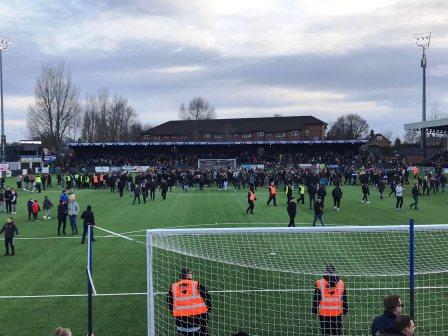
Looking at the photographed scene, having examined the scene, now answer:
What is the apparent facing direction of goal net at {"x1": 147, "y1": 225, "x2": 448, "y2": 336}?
away from the camera

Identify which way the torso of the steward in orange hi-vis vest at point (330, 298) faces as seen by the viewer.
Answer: away from the camera

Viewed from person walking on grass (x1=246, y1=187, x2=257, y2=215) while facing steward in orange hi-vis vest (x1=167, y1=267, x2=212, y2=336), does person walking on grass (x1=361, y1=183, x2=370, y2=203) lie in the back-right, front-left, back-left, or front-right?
back-left

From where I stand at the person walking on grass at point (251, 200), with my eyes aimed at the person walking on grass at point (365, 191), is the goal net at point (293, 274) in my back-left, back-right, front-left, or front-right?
back-right

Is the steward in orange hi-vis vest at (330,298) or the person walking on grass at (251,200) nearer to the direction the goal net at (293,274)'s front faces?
the person walking on grass

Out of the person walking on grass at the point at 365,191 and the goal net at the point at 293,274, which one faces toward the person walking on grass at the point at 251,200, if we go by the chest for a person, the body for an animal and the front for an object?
the goal net
